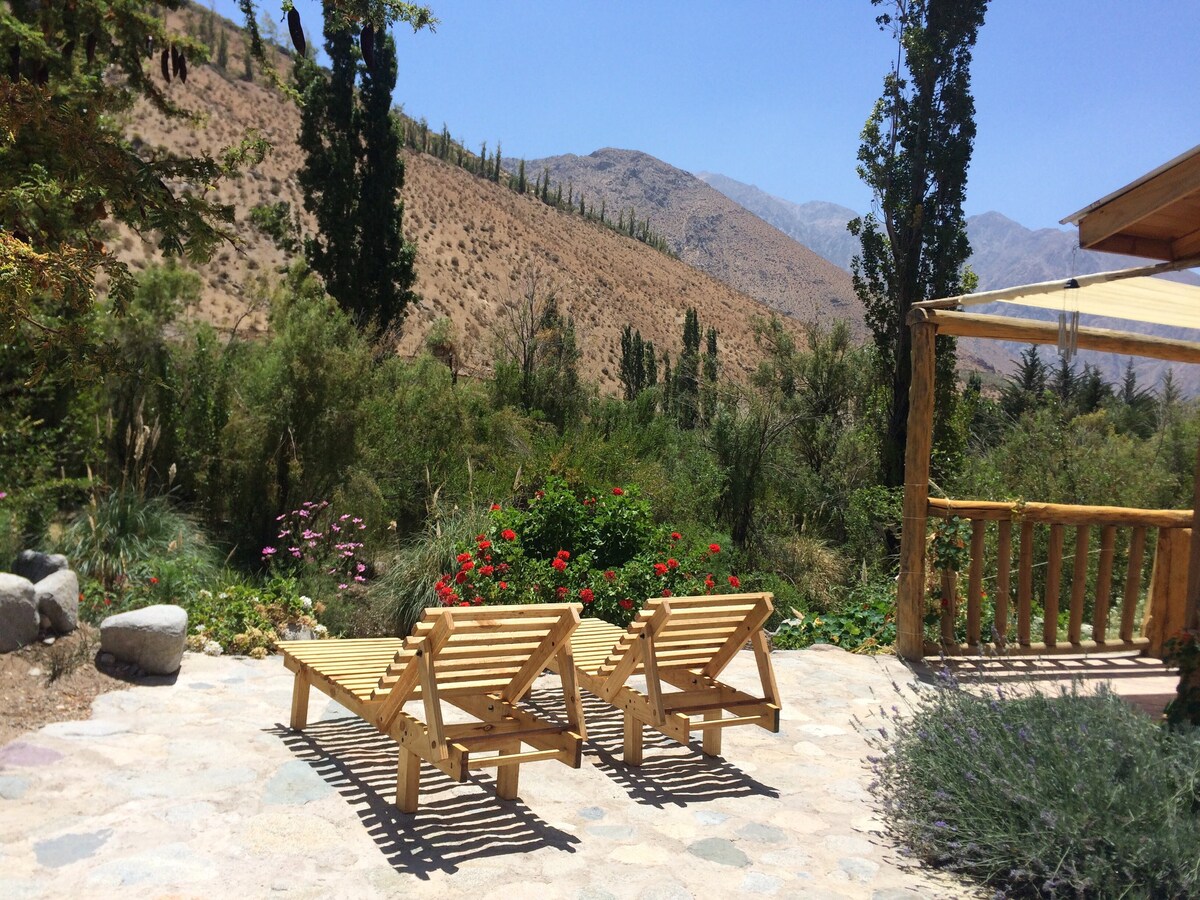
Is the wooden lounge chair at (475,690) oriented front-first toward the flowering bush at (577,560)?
no

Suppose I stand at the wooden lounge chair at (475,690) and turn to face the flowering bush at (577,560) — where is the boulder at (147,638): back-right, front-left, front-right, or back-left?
front-left

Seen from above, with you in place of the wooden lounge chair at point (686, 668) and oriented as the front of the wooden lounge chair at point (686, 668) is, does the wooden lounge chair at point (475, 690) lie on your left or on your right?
on your left

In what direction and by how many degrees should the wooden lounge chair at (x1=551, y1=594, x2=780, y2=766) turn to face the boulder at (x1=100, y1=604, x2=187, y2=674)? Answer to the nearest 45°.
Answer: approximately 45° to its left

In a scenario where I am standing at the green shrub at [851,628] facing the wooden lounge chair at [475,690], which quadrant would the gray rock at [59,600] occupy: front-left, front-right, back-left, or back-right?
front-right

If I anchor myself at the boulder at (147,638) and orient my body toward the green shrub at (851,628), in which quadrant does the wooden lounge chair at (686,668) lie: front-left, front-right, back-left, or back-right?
front-right

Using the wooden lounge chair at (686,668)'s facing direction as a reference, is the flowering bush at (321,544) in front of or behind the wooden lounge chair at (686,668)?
in front

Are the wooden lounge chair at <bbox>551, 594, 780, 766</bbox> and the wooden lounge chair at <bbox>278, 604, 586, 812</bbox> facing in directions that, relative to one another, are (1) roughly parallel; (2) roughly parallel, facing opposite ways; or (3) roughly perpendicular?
roughly parallel

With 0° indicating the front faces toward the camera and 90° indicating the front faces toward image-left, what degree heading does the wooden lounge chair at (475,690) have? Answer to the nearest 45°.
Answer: approximately 135°

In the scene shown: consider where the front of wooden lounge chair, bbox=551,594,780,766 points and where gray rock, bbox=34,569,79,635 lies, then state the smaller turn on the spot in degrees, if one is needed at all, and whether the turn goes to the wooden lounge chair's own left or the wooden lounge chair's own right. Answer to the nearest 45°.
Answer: approximately 45° to the wooden lounge chair's own left

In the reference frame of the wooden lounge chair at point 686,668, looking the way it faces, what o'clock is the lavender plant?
The lavender plant is roughly at 6 o'clock from the wooden lounge chair.

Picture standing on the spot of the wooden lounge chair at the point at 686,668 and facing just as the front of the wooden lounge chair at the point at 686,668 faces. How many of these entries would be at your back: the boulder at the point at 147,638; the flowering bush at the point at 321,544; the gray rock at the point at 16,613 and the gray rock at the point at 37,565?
0

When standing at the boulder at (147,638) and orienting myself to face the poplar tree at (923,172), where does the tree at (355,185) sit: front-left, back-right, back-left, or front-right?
front-left

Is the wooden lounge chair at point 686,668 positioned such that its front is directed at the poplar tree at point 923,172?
no

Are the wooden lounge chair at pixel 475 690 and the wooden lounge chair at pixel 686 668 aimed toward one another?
no

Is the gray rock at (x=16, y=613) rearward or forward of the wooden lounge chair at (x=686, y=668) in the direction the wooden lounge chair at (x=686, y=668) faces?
forward

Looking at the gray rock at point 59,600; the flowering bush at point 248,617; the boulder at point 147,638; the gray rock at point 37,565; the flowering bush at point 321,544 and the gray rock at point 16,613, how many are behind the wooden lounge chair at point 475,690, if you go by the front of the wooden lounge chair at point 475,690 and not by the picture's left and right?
0

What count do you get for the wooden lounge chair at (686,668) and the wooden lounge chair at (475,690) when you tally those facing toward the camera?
0

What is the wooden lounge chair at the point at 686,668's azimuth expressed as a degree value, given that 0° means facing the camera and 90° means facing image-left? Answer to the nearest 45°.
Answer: approximately 135°

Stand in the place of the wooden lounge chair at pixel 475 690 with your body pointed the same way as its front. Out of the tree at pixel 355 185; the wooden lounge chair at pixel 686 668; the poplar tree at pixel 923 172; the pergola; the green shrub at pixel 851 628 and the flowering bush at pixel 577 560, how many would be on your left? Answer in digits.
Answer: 0
